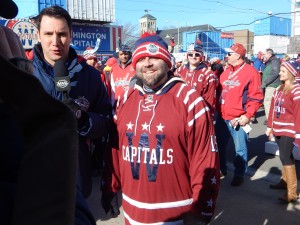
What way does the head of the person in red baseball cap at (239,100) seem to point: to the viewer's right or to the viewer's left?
to the viewer's left

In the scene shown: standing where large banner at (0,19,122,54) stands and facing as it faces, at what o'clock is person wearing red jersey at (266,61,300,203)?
The person wearing red jersey is roughly at 12 o'clock from the large banner.

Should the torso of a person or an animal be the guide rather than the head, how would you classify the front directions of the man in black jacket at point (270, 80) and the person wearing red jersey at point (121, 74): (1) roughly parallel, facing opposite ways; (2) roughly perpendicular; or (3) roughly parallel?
roughly perpendicular

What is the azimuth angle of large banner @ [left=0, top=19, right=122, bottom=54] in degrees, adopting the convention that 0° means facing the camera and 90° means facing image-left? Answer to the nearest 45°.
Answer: approximately 0°

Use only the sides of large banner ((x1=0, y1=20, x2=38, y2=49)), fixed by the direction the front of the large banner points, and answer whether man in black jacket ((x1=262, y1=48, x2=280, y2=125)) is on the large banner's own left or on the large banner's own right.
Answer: on the large banner's own left

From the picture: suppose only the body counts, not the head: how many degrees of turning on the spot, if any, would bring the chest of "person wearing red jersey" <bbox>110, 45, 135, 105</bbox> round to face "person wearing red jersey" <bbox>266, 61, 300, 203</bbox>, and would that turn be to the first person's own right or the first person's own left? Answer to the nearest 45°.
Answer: approximately 45° to the first person's own left

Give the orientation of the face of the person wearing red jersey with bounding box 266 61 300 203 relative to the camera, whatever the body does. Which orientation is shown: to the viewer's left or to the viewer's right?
to the viewer's left

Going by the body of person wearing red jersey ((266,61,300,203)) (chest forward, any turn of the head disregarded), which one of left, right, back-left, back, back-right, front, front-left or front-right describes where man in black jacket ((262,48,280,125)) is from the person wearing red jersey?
back-right

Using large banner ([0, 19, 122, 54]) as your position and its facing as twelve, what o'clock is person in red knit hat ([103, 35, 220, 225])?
The person in red knit hat is roughly at 12 o'clock from the large banner.
